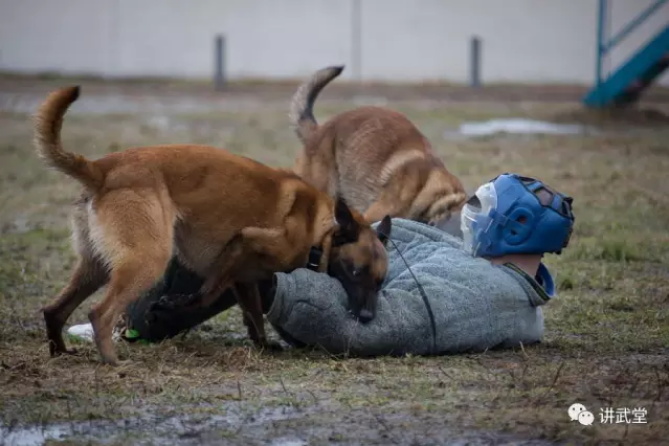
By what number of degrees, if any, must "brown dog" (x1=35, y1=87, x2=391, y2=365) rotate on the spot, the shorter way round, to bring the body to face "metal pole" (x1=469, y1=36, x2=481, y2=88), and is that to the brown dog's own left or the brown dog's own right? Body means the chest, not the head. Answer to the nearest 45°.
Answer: approximately 90° to the brown dog's own left

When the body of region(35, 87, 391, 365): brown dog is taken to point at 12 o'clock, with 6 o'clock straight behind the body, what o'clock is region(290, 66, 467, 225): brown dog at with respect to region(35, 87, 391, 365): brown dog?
region(290, 66, 467, 225): brown dog is roughly at 10 o'clock from region(35, 87, 391, 365): brown dog.

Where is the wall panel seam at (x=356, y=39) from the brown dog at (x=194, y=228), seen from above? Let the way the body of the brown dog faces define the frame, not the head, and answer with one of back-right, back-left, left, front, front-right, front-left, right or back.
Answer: left

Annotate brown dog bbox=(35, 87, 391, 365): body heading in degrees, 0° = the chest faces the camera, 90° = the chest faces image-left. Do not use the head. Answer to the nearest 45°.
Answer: approximately 270°

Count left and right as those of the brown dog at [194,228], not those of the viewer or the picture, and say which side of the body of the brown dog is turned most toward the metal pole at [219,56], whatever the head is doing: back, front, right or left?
left
